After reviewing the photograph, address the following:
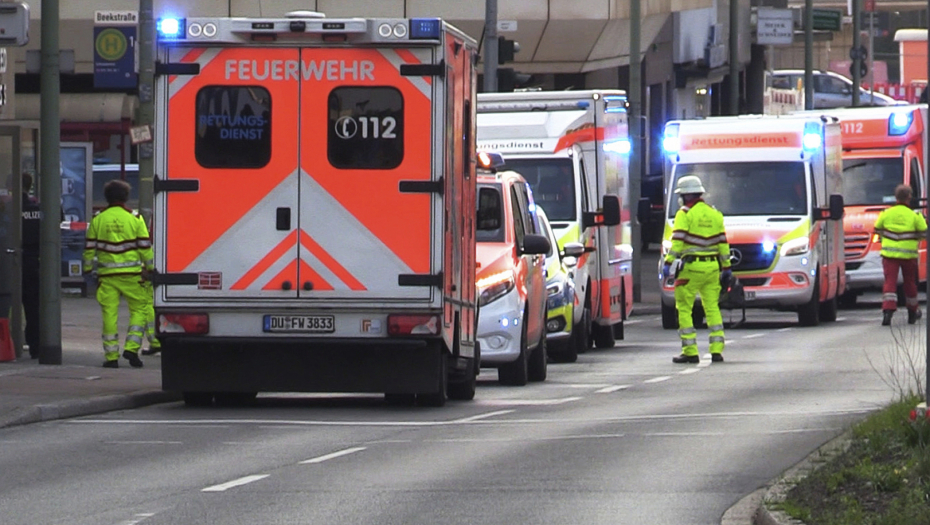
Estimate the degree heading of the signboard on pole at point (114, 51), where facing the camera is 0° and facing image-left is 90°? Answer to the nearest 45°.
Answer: approximately 0°

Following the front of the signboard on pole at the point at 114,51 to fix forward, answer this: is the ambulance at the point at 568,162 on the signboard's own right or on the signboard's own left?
on the signboard's own left

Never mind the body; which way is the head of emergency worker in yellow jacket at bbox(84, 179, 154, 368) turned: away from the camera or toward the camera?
away from the camera

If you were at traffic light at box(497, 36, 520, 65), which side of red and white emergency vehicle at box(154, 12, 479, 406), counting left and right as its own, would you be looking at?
front

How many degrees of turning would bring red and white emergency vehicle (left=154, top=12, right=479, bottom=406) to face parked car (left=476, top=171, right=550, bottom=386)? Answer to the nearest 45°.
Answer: approximately 45° to its right

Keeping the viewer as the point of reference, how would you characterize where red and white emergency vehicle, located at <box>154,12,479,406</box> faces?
facing away from the viewer

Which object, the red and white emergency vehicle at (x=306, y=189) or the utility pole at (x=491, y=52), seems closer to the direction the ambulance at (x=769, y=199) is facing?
the red and white emergency vehicle
